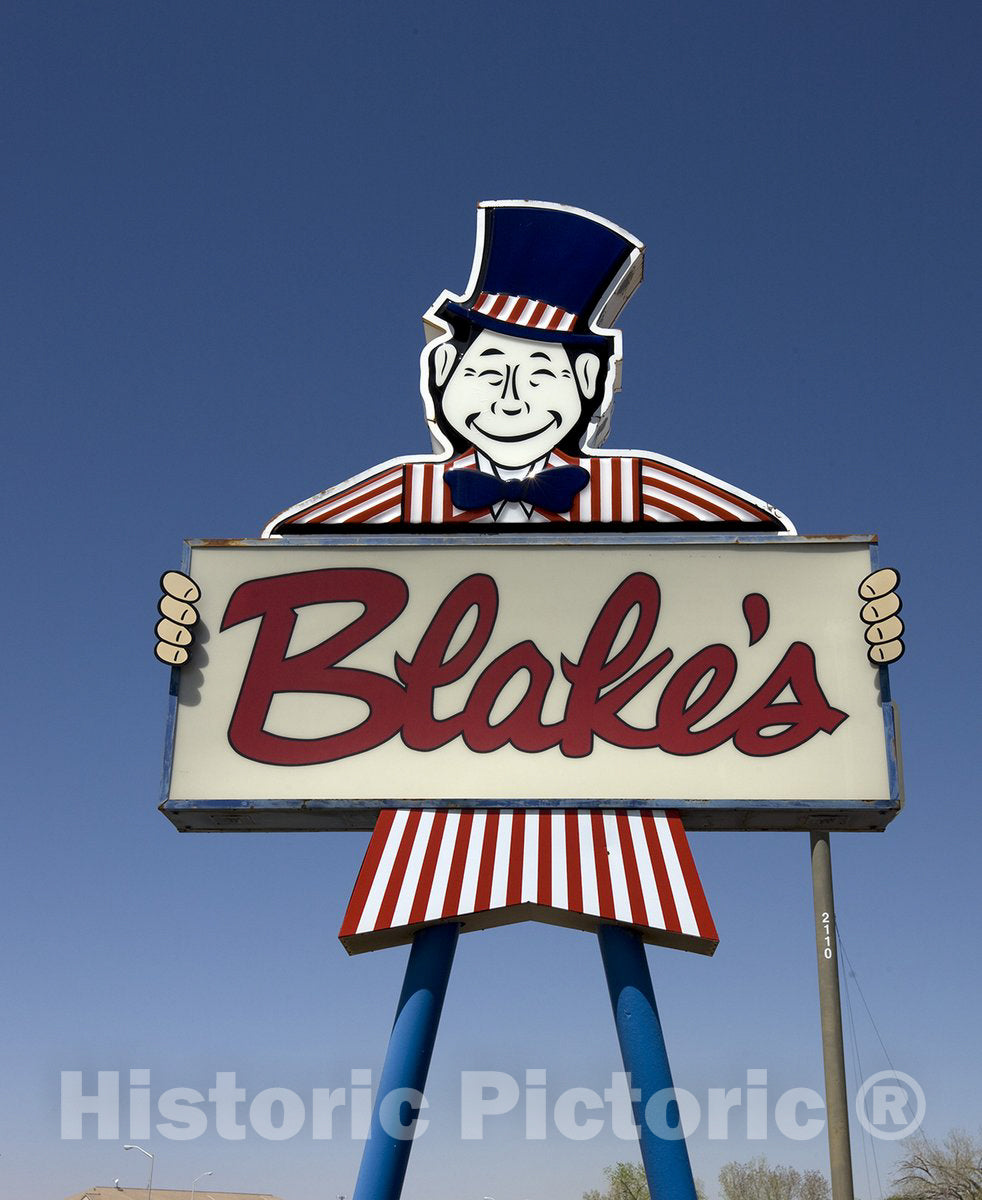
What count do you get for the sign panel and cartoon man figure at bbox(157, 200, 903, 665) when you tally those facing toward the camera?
2

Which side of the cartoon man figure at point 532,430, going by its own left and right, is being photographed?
front

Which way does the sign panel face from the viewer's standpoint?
toward the camera
